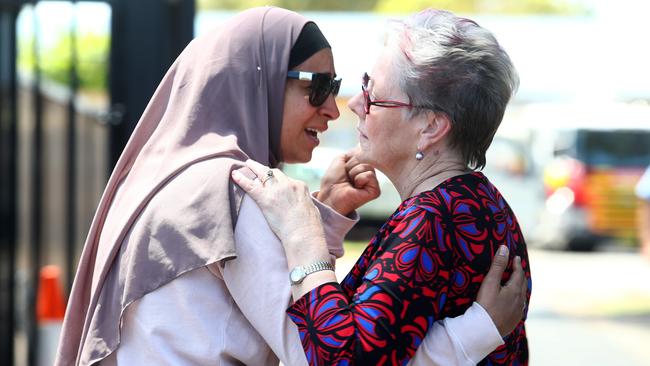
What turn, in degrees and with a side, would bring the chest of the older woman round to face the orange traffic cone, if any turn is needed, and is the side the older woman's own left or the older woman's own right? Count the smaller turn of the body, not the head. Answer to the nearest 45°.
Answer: approximately 45° to the older woman's own right

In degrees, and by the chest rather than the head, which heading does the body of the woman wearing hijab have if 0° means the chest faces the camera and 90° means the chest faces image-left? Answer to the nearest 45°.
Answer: approximately 270°

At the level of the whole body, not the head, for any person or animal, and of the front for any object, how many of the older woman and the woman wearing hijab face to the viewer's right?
1

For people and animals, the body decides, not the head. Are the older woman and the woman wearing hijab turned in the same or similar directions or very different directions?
very different directions

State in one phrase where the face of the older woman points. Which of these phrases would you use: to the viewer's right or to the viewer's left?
to the viewer's left

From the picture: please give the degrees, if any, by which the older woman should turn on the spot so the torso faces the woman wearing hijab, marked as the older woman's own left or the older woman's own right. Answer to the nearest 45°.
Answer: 0° — they already face them

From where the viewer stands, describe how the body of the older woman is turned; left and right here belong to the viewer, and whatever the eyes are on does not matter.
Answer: facing to the left of the viewer

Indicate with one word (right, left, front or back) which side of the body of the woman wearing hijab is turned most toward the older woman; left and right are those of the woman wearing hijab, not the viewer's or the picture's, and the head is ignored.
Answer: front

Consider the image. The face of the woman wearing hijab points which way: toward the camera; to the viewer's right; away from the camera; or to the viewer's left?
to the viewer's right

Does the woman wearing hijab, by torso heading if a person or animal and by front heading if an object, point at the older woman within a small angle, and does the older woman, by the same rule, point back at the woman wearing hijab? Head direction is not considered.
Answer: yes

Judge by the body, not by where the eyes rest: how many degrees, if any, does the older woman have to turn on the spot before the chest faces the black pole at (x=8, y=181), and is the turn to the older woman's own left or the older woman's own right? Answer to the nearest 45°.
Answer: approximately 45° to the older woman's own right

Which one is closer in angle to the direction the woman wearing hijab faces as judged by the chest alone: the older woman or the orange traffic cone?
the older woman
